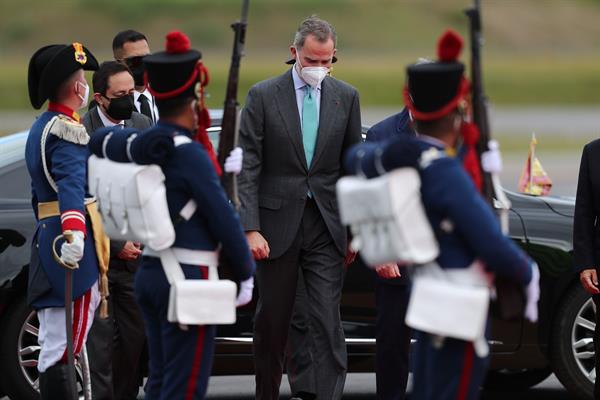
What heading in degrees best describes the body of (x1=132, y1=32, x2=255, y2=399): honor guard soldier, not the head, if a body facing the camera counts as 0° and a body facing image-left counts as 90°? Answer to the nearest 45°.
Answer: approximately 225°

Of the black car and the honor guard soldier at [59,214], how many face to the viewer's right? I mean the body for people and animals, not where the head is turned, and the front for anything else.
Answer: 2

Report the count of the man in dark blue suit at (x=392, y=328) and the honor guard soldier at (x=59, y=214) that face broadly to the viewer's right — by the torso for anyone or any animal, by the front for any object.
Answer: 1

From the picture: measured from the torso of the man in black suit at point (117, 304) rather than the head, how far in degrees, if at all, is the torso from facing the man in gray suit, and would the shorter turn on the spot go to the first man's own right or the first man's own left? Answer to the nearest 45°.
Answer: approximately 45° to the first man's own left

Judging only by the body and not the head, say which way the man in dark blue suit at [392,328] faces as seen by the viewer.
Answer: toward the camera

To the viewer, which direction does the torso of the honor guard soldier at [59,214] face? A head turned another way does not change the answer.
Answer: to the viewer's right

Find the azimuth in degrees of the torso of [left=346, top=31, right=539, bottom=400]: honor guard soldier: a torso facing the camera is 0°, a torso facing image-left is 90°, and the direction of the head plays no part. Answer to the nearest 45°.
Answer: approximately 225°

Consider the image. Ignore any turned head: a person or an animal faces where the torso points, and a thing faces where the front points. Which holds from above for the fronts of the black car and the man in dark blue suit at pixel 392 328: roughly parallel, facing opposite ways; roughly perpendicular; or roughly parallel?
roughly perpendicular
